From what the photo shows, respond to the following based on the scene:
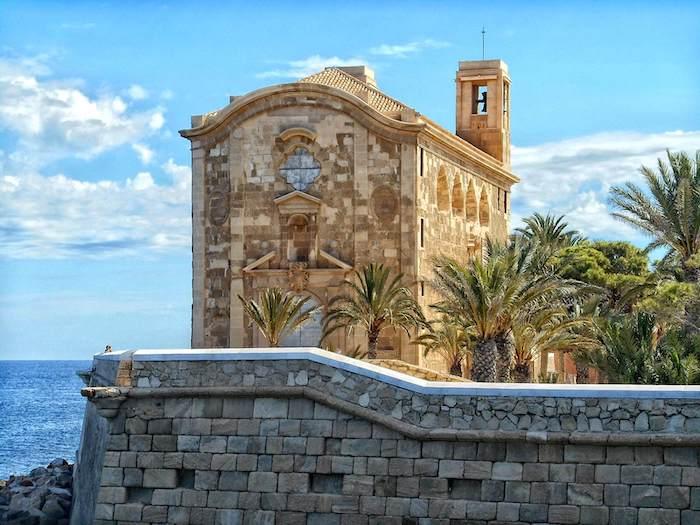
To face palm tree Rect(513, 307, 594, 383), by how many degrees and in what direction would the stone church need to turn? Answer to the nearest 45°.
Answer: approximately 45° to its left

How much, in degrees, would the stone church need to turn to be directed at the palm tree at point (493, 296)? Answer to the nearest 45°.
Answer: approximately 45° to its left

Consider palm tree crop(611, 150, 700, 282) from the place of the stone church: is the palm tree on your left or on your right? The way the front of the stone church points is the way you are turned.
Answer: on your left

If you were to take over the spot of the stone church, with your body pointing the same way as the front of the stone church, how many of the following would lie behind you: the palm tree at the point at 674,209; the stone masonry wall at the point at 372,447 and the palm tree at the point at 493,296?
0

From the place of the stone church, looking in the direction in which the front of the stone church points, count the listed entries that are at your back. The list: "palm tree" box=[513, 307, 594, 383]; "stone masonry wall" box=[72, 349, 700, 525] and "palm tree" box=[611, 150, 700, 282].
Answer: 0

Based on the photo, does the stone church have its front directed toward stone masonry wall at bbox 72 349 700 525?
yes

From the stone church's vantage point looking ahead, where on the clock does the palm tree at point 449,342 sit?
The palm tree is roughly at 10 o'clock from the stone church.

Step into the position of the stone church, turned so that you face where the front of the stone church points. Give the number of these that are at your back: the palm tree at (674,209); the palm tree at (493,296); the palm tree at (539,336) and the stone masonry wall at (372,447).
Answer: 0

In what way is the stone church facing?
toward the camera
